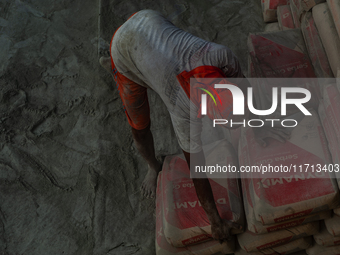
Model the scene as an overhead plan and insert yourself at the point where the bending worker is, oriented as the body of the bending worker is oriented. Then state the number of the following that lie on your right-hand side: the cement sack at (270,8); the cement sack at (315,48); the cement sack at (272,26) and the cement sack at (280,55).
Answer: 0

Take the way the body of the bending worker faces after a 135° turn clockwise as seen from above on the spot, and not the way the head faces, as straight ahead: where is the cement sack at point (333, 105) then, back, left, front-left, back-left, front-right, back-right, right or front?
back

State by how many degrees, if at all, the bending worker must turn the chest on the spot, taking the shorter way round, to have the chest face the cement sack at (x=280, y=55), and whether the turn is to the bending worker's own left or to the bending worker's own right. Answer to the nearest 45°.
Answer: approximately 90° to the bending worker's own left

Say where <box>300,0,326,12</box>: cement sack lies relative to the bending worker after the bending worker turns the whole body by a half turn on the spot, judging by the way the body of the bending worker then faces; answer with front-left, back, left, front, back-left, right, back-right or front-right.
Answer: right

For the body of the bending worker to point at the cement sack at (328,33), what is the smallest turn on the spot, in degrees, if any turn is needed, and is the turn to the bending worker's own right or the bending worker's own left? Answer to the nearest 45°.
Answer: approximately 90° to the bending worker's own left

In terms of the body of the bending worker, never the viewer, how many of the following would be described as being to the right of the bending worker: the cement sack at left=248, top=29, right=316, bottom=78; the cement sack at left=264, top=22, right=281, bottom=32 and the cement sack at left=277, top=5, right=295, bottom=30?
0

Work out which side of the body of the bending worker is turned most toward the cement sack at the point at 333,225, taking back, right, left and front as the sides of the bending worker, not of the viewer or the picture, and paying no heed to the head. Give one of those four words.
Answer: front

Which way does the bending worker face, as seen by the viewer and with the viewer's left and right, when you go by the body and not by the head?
facing the viewer and to the right of the viewer

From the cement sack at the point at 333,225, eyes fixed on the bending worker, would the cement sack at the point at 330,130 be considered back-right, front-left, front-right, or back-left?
front-right

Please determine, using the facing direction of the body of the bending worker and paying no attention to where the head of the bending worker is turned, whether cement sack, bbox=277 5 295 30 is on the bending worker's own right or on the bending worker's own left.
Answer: on the bending worker's own left

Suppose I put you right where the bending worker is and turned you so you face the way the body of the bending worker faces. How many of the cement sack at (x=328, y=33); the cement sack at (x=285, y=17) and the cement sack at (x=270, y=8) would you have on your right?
0

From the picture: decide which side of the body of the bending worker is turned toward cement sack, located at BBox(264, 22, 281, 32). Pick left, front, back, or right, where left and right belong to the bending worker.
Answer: left

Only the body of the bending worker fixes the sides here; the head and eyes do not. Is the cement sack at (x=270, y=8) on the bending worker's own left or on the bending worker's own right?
on the bending worker's own left
